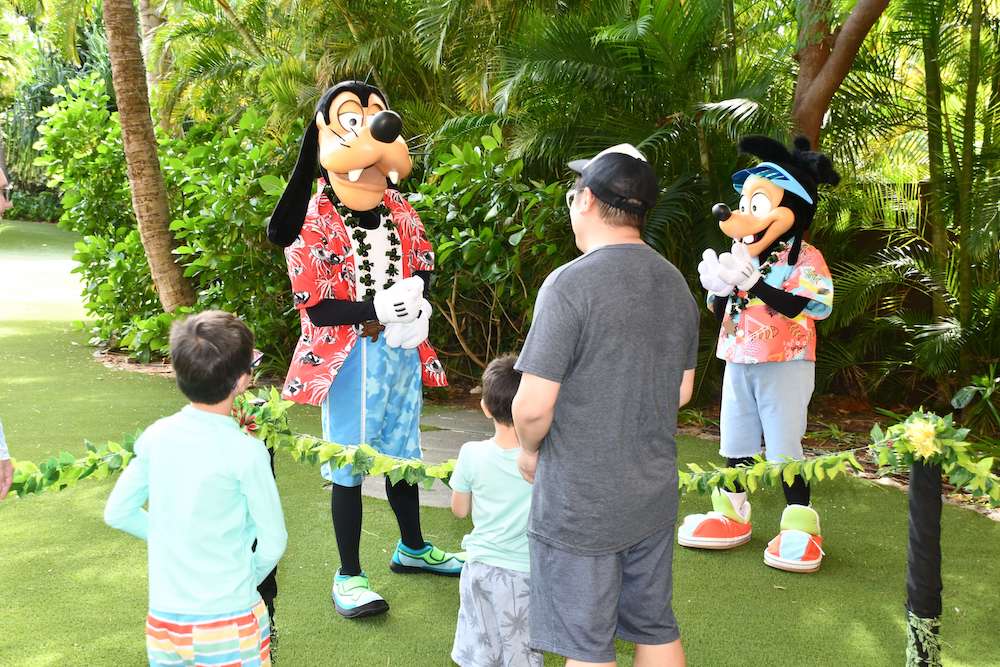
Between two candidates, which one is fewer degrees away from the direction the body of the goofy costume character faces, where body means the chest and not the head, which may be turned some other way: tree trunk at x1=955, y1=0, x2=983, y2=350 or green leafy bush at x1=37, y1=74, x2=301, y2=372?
the tree trunk

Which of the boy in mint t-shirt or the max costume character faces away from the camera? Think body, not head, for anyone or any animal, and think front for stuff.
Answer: the boy in mint t-shirt

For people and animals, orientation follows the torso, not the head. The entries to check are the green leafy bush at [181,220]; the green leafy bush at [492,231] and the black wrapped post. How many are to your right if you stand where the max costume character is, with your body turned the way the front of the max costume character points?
2

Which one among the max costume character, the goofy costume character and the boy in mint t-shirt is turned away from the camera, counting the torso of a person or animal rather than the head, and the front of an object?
the boy in mint t-shirt

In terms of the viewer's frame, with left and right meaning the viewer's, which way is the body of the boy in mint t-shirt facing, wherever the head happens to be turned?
facing away from the viewer

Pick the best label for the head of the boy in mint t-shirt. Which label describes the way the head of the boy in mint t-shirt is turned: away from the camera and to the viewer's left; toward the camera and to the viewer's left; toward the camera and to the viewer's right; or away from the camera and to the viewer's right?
away from the camera and to the viewer's left

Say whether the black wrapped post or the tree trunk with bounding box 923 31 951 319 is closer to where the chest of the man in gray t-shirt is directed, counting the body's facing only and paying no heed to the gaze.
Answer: the tree trunk

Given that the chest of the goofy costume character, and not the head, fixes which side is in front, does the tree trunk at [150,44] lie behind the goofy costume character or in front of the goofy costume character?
behind

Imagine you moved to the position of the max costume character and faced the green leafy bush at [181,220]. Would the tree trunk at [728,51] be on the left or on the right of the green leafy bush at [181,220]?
right

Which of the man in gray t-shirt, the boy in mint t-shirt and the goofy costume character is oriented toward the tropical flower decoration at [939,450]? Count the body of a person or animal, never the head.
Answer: the goofy costume character

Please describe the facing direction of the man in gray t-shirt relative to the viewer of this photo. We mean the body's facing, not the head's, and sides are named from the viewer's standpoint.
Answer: facing away from the viewer and to the left of the viewer

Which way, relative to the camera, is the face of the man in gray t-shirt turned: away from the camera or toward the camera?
away from the camera
